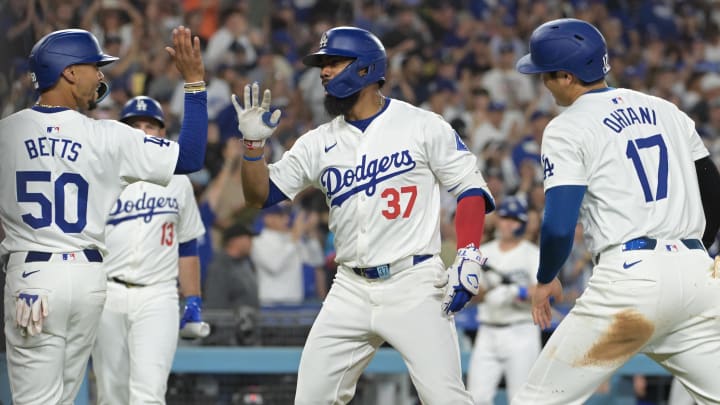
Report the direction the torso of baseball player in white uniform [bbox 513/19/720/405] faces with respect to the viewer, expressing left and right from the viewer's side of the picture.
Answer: facing away from the viewer and to the left of the viewer

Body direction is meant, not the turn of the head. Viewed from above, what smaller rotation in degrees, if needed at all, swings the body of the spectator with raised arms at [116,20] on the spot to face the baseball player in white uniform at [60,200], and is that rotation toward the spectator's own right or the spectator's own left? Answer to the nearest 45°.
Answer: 0° — they already face them

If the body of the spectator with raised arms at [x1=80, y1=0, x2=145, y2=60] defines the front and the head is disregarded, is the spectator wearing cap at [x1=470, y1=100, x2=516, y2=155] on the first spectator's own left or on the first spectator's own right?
on the first spectator's own left

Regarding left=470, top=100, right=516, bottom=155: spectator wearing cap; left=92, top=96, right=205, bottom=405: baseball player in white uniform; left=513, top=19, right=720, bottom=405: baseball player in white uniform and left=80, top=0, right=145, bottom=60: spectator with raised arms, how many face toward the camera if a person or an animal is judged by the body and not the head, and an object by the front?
3

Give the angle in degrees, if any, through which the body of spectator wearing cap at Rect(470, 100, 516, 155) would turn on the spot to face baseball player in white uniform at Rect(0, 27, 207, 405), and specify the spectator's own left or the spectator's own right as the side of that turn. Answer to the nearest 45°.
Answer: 0° — they already face them

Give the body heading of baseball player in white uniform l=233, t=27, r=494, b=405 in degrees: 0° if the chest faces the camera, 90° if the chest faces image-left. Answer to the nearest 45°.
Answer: approximately 45°

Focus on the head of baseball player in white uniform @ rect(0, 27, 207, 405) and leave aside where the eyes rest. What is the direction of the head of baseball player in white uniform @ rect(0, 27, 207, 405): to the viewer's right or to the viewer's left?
to the viewer's right

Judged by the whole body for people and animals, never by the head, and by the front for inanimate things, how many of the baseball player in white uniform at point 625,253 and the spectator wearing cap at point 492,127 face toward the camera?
1

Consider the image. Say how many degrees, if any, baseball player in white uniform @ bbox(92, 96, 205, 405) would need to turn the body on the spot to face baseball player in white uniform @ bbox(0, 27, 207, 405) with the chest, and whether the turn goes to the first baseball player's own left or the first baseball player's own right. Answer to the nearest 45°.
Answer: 0° — they already face them
